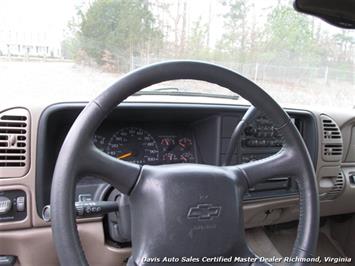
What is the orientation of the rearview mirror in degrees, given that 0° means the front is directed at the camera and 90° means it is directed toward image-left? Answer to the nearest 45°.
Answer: approximately 0°

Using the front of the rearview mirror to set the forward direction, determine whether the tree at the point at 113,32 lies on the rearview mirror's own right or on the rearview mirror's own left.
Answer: on the rearview mirror's own right

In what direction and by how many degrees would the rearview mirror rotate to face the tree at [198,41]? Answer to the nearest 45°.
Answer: approximately 135° to its right

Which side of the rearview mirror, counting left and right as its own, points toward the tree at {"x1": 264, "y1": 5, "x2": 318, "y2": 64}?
back

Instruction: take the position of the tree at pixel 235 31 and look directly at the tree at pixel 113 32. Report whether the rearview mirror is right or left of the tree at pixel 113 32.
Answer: left

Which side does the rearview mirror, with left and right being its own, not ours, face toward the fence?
back
